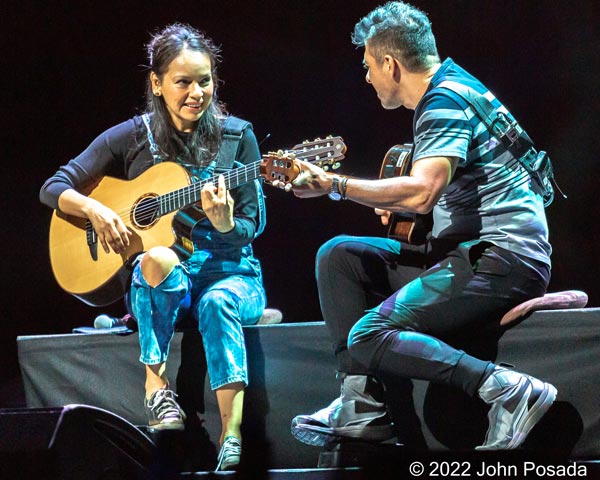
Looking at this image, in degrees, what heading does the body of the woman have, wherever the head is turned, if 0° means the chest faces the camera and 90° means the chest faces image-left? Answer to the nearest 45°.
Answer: approximately 0°

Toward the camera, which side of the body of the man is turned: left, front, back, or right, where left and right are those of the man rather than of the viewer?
left

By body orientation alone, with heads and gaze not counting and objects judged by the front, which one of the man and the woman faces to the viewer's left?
the man

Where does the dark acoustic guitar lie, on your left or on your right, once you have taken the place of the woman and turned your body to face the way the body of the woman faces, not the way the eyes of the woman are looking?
on your left

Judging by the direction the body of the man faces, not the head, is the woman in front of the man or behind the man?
in front

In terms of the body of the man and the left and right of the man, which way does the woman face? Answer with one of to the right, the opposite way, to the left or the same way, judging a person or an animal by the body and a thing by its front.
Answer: to the left

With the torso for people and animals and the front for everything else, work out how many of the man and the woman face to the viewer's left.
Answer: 1
